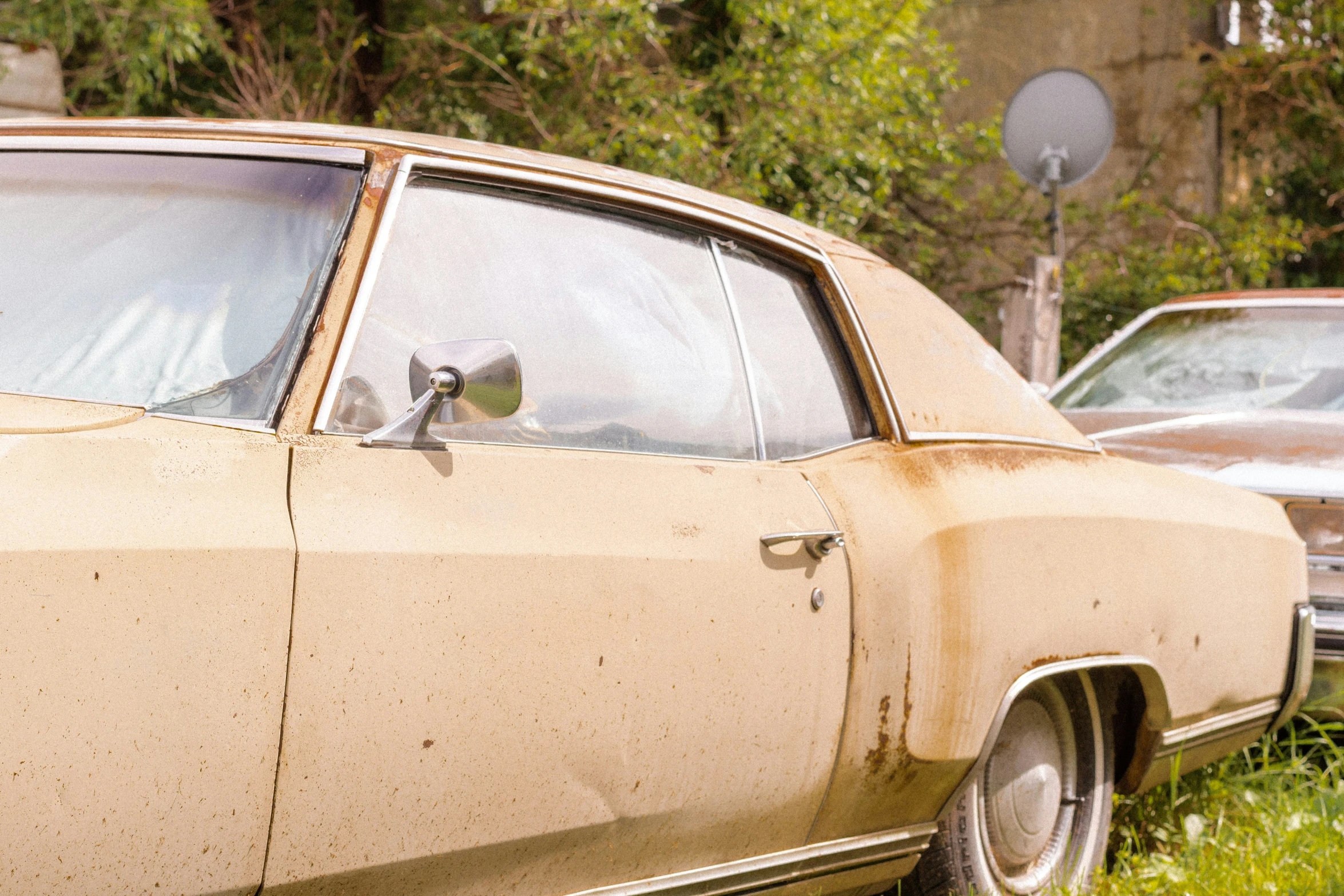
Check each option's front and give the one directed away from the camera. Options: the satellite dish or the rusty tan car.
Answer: the satellite dish

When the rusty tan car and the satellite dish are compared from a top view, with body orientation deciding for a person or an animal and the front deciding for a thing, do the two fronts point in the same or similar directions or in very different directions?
very different directions

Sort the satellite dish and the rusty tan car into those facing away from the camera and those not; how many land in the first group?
1

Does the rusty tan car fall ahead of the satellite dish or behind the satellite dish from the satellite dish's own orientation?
behind

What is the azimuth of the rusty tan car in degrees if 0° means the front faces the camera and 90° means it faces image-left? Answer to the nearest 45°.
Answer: approximately 45°

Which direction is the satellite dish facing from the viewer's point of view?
away from the camera

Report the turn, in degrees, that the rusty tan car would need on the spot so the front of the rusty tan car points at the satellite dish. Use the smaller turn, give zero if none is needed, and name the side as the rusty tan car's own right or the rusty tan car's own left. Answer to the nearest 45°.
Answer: approximately 180°

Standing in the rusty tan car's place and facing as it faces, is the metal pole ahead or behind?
behind
